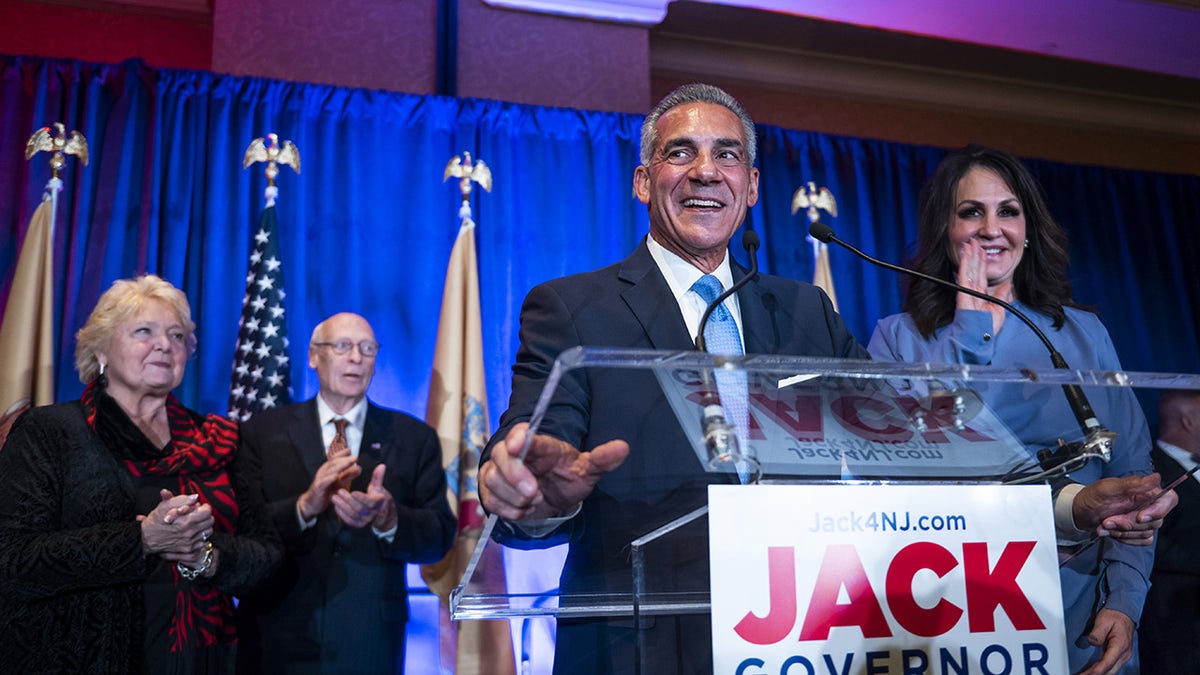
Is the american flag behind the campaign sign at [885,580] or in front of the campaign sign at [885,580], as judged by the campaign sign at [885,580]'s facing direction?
behind

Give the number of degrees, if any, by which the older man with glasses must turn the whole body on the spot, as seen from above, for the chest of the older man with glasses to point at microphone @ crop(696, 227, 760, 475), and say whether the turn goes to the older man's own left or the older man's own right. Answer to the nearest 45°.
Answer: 0° — they already face it

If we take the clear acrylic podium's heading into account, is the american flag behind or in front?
behind

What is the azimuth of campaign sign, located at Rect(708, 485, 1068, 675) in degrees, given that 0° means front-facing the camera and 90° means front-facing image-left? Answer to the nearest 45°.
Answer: approximately 0°

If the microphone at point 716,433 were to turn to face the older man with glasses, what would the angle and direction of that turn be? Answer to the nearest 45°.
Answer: approximately 45° to its left

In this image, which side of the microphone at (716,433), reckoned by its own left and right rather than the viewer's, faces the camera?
back

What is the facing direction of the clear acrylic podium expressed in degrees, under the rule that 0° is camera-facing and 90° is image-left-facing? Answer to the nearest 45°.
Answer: approximately 0°

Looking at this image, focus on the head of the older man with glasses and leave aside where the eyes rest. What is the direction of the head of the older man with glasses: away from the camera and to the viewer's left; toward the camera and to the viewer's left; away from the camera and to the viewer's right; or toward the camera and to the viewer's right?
toward the camera and to the viewer's right
